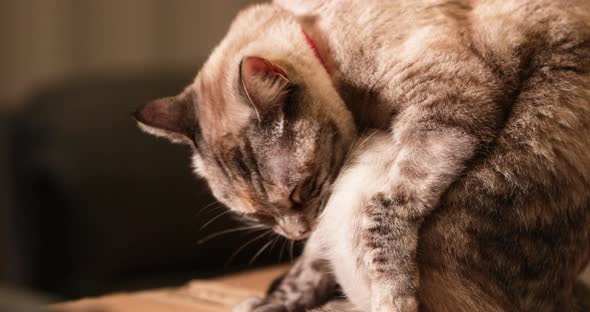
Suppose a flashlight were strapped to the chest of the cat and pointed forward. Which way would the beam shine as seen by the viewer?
to the viewer's left
